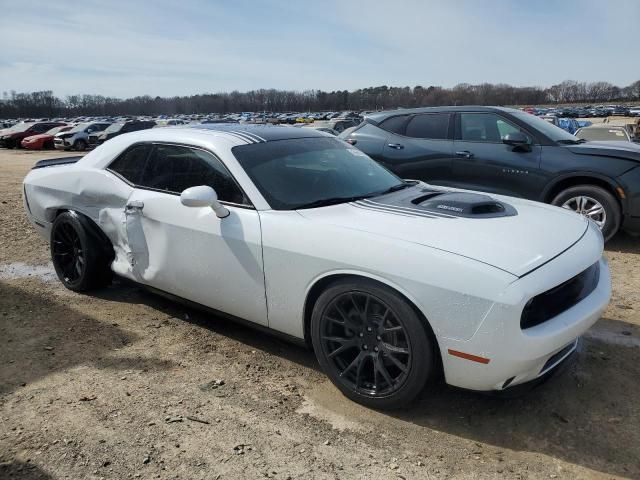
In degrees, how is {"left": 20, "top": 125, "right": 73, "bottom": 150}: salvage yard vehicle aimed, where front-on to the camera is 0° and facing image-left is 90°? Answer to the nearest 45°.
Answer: approximately 45°

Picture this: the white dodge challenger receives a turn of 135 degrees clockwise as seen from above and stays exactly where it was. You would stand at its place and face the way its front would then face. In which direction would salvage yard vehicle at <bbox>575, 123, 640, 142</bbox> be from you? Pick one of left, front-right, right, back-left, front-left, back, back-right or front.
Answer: back-right

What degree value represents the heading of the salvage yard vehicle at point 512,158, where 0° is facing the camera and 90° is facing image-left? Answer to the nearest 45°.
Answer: approximately 315°

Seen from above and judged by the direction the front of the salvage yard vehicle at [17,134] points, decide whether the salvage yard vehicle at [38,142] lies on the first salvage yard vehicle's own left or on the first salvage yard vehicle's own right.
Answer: on the first salvage yard vehicle's own left

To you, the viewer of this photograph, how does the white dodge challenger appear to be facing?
facing the viewer and to the right of the viewer

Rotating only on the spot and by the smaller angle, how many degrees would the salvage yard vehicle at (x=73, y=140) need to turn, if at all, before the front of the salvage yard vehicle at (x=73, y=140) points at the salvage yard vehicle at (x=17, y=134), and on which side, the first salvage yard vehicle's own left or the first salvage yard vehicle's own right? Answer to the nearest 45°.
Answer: approximately 90° to the first salvage yard vehicle's own right
